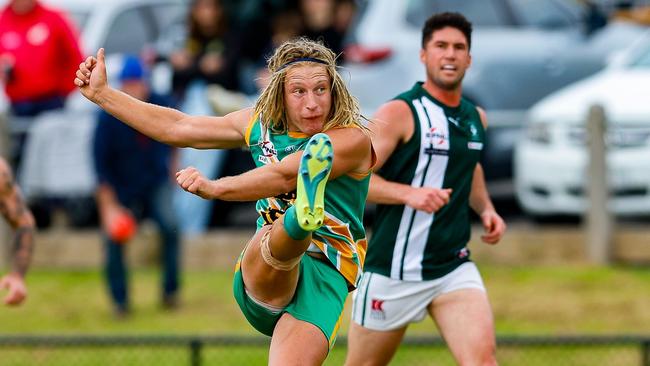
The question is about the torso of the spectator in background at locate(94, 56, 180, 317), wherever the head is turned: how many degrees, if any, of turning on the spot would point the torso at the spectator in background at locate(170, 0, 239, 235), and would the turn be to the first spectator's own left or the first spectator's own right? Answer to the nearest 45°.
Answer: approximately 135° to the first spectator's own left

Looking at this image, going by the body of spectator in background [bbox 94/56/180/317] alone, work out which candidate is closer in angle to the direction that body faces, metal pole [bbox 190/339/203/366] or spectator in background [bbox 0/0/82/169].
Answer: the metal pole

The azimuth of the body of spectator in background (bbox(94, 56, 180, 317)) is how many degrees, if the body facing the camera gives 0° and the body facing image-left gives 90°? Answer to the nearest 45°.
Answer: approximately 0°

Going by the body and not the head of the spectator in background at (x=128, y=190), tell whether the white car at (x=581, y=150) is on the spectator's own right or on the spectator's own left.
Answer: on the spectator's own left

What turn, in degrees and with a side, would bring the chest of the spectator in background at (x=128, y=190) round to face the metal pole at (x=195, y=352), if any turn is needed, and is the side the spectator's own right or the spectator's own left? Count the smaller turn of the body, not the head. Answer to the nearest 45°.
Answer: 0° — they already face it

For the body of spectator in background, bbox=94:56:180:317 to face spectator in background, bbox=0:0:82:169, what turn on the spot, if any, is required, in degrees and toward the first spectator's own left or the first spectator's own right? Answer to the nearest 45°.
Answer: approximately 135° to the first spectator's own right

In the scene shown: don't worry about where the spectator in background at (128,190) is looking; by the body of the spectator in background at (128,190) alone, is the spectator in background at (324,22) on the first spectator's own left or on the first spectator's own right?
on the first spectator's own left

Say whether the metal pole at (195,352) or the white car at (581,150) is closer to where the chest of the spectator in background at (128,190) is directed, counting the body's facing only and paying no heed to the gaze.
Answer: the metal pole

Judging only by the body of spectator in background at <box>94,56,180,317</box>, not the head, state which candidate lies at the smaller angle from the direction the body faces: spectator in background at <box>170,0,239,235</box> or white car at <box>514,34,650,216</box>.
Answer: the white car

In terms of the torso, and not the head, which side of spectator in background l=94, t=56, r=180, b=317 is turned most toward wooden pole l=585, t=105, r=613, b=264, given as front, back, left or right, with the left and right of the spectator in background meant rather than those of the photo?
left

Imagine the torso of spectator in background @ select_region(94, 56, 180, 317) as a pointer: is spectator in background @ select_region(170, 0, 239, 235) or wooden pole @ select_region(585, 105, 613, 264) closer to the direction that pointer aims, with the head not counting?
the wooden pole
